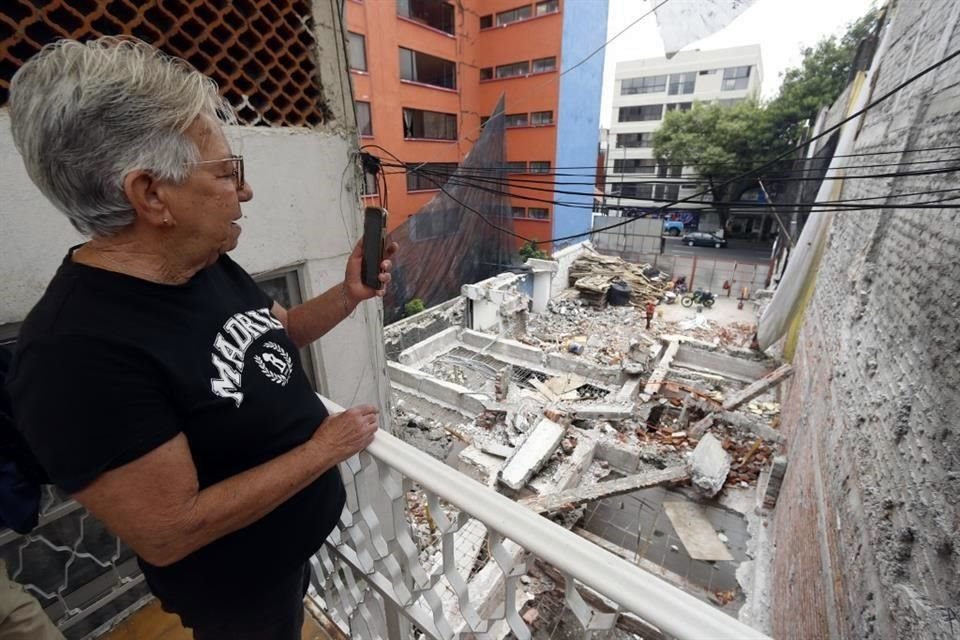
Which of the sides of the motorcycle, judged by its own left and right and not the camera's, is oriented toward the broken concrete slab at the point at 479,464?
left

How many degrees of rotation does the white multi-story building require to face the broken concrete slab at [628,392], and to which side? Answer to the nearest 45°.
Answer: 0° — it already faces it

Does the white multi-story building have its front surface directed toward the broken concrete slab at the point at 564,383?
yes

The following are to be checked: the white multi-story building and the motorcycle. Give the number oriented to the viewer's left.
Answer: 1

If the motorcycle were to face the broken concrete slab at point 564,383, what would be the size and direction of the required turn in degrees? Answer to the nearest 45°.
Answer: approximately 90° to its left

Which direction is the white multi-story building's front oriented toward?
toward the camera

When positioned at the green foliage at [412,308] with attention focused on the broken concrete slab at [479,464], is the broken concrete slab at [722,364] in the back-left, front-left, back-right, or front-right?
front-left

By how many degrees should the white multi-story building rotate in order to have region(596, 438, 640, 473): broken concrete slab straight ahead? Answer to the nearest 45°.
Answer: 0° — it already faces it

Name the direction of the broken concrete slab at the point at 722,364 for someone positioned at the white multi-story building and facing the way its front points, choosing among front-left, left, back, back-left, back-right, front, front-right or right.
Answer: front

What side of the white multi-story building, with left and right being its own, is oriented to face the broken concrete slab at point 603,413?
front

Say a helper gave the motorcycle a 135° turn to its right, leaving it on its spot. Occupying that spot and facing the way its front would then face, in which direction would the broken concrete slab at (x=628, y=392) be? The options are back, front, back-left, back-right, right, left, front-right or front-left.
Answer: back-right

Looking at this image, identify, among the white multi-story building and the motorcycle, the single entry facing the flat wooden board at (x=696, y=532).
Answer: the white multi-story building

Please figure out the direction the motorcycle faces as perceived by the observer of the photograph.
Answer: facing to the left of the viewer

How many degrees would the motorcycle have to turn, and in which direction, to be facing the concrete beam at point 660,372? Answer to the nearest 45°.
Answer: approximately 90° to its left

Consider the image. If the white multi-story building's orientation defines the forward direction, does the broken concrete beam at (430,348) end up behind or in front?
in front

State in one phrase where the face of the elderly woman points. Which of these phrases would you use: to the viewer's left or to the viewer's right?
to the viewer's right

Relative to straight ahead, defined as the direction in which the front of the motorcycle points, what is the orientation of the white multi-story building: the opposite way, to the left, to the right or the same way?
to the left

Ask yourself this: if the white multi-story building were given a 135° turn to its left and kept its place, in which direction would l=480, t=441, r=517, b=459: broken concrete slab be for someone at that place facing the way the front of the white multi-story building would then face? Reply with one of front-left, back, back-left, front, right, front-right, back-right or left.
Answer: back-right

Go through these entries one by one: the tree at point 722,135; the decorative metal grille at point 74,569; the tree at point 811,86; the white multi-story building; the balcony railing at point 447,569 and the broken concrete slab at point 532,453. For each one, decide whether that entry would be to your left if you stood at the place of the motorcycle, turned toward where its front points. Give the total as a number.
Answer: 3

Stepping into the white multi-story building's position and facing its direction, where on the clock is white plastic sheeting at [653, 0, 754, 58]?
The white plastic sheeting is roughly at 12 o'clock from the white multi-story building.
